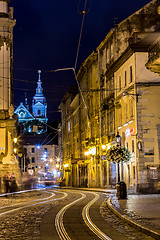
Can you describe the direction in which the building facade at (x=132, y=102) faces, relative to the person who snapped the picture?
facing the viewer and to the left of the viewer

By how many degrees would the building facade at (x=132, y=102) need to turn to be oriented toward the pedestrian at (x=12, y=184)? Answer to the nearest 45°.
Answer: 0° — it already faces them
